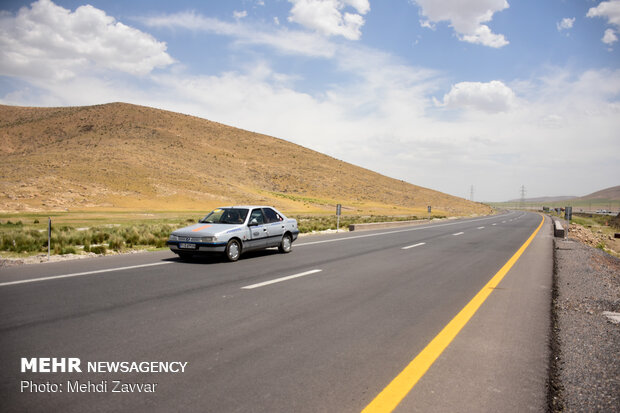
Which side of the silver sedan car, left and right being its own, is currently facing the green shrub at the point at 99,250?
right

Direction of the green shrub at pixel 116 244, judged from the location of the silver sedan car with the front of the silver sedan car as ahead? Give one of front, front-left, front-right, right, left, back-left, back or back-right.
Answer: right

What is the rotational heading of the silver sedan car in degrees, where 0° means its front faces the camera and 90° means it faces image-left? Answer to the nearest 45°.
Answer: approximately 45°
